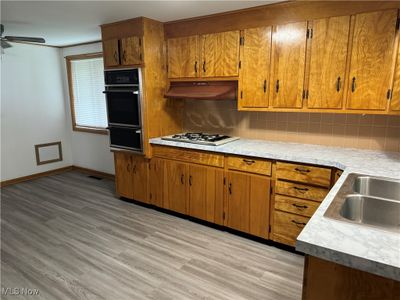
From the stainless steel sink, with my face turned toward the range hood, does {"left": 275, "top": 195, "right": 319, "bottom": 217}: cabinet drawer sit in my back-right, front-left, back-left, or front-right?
front-right

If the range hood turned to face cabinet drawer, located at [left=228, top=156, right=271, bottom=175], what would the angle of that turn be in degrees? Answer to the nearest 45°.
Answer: approximately 90° to its left

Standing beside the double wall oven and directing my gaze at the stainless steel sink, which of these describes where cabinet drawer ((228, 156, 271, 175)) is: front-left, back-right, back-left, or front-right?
front-left

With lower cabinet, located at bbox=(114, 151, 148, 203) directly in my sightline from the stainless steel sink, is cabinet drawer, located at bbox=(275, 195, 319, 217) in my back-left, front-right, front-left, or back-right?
front-right

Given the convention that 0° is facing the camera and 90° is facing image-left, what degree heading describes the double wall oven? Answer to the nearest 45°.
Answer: approximately 45°

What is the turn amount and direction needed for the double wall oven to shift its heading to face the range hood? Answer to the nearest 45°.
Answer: approximately 90° to its left

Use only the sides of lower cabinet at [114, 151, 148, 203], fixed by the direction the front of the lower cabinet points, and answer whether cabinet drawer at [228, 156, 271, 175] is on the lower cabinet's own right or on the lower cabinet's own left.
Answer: on the lower cabinet's own left

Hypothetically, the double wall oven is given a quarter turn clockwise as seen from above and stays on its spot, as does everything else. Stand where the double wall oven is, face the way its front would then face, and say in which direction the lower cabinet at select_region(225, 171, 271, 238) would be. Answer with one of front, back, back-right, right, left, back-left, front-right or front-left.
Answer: back

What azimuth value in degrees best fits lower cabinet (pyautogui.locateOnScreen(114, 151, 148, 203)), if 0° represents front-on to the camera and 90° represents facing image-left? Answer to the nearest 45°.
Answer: approximately 45°

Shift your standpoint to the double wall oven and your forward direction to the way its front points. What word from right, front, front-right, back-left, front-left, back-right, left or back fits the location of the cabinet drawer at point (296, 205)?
left

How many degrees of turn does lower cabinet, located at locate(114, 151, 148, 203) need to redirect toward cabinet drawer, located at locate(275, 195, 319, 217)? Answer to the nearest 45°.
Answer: approximately 90° to its left

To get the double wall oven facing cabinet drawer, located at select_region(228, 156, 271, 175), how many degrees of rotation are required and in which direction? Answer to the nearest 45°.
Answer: approximately 90° to its left

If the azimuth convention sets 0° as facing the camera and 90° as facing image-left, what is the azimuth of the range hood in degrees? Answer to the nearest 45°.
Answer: approximately 45°
